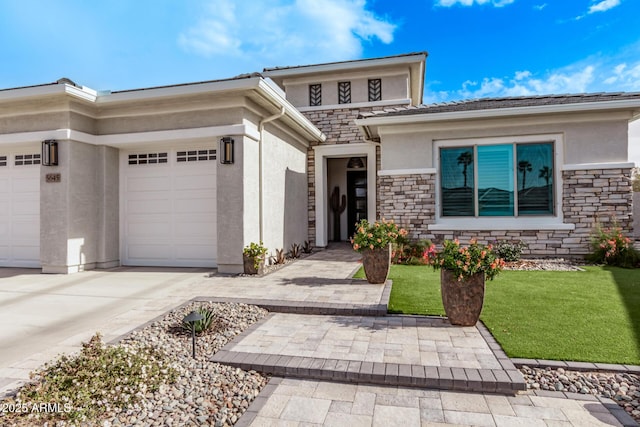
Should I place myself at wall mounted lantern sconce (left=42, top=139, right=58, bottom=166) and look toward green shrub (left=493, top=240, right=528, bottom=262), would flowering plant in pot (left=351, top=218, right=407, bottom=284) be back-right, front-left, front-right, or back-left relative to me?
front-right

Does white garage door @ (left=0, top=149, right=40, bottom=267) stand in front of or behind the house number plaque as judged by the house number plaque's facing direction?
behind

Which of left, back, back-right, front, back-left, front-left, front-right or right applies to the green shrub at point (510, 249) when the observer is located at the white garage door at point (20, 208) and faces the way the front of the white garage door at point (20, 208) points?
front-left

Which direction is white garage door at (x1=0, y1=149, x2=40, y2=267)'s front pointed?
toward the camera

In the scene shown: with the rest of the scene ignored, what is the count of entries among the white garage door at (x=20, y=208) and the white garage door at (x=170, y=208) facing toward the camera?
2

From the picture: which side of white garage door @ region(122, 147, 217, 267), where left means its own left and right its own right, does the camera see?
front

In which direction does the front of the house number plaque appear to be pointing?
toward the camera

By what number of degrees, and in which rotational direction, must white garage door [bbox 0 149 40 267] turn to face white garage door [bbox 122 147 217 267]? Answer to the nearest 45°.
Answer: approximately 45° to its left

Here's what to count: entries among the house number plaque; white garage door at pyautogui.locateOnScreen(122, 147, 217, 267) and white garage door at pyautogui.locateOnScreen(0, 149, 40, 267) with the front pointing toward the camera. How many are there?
3

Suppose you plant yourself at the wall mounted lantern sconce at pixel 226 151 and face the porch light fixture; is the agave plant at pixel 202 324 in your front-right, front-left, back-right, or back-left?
back-right

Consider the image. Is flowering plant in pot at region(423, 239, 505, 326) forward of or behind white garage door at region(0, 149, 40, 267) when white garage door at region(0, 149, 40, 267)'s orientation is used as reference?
forward

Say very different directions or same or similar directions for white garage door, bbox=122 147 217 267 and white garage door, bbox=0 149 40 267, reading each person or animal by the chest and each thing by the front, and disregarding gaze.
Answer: same or similar directions

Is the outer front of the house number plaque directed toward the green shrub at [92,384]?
yes
